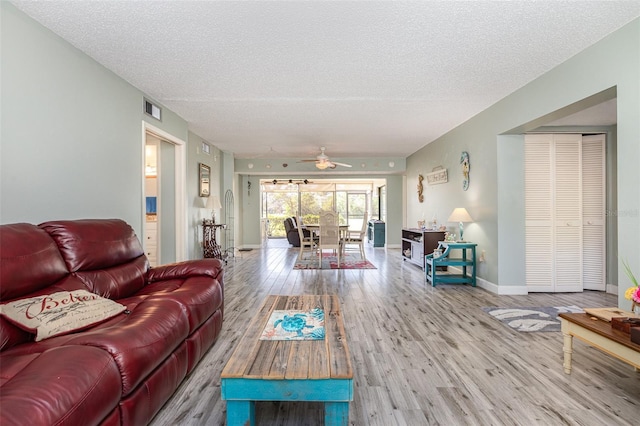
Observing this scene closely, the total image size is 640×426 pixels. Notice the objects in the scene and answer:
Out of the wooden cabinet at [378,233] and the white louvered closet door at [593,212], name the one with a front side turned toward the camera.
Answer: the white louvered closet door

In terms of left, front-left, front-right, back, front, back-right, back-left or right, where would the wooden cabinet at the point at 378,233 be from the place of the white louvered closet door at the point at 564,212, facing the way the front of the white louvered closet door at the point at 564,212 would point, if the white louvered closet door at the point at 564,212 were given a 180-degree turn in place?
front-left

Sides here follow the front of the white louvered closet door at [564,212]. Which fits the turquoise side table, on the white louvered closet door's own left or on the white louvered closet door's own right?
on the white louvered closet door's own right

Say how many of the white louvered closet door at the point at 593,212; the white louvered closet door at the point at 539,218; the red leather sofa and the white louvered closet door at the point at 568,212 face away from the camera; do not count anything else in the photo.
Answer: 0

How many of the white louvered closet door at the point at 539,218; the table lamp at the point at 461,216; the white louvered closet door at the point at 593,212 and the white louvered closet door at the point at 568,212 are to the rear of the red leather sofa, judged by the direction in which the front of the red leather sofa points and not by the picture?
0

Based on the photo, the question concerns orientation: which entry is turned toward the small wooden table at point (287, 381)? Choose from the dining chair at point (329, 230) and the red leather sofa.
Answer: the red leather sofa

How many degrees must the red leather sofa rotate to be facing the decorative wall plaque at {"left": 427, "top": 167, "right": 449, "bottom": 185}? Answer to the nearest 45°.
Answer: approximately 45° to its left

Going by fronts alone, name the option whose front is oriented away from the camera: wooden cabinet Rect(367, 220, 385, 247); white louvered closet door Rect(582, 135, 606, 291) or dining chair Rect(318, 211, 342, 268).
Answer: the dining chair

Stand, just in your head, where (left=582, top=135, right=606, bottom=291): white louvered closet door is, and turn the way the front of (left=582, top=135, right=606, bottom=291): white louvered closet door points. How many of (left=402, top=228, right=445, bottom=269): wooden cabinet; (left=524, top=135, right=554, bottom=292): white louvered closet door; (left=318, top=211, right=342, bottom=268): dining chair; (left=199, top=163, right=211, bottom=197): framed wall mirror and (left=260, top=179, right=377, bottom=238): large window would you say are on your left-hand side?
0

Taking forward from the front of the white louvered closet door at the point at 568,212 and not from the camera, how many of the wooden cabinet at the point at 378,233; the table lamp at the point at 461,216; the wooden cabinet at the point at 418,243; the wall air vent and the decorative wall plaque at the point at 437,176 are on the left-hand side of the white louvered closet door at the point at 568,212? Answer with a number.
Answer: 0

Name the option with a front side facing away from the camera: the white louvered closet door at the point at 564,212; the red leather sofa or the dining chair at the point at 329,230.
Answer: the dining chair

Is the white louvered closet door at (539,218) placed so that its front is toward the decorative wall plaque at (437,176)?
no

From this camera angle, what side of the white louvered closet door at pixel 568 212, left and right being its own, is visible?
front

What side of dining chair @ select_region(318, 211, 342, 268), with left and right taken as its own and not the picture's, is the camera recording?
back

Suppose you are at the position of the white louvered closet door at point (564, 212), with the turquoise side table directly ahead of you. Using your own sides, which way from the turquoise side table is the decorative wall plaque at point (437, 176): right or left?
right

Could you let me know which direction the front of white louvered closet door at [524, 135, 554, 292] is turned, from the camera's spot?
facing the viewer

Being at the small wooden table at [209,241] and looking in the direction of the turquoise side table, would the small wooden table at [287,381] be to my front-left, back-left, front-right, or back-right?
front-right

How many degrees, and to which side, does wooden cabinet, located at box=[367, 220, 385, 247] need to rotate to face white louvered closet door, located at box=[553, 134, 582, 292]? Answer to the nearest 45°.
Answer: approximately 135° to its left
